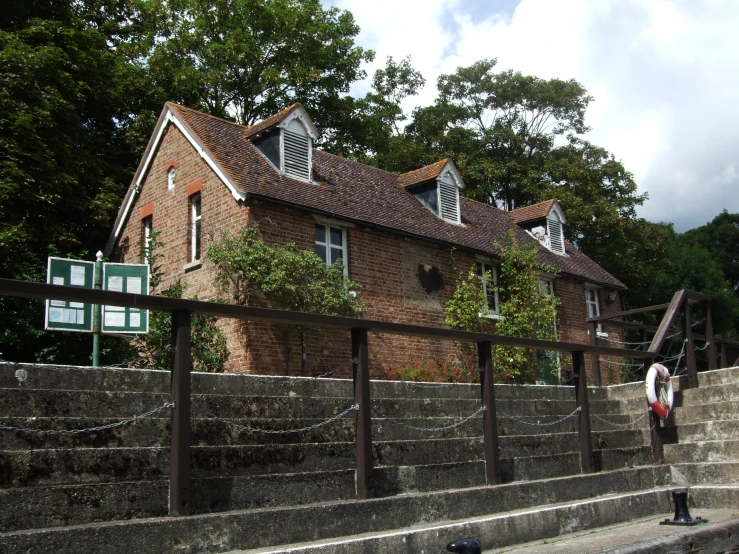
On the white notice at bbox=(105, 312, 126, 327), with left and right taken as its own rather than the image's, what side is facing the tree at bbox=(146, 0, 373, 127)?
back

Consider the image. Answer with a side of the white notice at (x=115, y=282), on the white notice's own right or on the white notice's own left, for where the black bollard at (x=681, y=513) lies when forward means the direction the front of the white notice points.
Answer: on the white notice's own left

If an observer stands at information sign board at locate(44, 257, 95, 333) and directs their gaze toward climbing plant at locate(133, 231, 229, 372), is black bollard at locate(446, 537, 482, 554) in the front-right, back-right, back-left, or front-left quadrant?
back-right

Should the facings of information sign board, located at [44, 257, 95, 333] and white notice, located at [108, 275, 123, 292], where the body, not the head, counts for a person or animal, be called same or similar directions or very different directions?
same or similar directions

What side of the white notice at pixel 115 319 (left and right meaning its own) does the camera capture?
front

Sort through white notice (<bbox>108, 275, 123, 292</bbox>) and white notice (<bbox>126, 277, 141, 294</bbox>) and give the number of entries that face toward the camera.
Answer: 2

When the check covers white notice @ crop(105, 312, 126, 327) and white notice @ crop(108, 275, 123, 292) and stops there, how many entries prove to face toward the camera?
2

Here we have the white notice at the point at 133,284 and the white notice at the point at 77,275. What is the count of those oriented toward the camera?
2

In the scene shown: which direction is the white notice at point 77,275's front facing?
toward the camera

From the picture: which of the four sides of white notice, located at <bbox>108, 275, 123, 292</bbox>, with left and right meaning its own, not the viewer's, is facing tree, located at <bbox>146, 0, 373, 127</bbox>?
back

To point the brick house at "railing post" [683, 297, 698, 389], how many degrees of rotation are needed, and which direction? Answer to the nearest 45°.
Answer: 0° — it already faces it

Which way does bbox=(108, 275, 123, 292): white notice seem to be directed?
toward the camera

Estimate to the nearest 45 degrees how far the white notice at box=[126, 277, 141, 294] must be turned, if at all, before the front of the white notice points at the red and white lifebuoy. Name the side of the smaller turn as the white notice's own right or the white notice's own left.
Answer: approximately 90° to the white notice's own left

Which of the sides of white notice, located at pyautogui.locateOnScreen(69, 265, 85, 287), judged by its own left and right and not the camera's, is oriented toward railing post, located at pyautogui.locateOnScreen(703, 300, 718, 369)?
left

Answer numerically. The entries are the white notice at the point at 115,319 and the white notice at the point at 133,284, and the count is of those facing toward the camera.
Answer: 2
